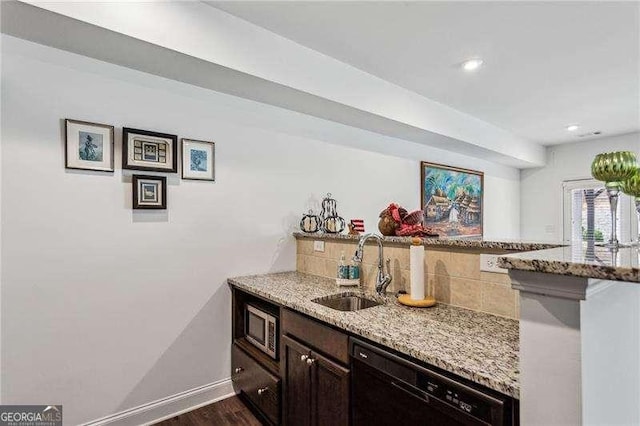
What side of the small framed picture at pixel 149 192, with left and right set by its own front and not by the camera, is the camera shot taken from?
front

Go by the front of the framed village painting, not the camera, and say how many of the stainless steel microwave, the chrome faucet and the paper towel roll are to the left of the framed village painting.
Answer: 0

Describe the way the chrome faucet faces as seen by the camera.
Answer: facing the viewer and to the left of the viewer

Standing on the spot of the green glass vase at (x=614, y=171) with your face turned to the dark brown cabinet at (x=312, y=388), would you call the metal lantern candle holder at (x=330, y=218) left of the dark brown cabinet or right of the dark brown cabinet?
right

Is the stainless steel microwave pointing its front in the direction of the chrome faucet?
no

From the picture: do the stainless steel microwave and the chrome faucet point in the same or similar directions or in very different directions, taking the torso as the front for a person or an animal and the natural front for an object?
same or similar directions

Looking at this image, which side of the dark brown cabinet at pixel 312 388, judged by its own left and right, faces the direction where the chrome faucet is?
back

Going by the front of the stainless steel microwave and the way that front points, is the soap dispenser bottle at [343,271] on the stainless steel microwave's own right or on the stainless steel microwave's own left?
on the stainless steel microwave's own left

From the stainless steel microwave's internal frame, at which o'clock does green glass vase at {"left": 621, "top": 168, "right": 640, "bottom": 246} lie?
The green glass vase is roughly at 9 o'clock from the stainless steel microwave.

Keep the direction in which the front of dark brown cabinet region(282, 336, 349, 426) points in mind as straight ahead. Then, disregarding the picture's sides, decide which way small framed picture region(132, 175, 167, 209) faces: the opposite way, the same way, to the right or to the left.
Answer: to the left

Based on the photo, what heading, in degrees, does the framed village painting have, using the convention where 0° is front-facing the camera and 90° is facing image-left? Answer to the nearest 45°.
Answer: approximately 315°

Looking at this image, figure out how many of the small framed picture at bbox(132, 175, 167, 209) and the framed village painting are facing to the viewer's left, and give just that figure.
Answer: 0

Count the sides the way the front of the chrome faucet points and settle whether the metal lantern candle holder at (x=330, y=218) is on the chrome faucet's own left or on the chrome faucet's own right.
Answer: on the chrome faucet's own right

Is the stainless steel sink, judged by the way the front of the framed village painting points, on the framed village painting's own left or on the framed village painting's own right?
on the framed village painting's own right
